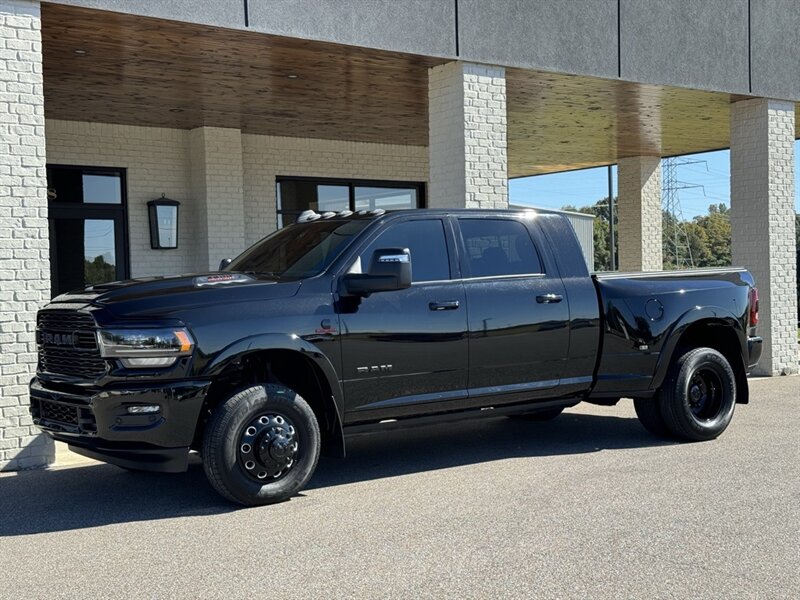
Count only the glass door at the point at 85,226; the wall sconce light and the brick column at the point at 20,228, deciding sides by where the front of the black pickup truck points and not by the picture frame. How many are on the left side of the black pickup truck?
0

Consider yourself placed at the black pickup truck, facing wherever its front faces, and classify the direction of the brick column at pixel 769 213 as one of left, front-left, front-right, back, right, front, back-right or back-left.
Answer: back

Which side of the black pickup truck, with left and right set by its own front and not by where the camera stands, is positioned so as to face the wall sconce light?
right

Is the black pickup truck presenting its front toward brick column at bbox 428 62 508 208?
no

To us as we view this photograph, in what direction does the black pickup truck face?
facing the viewer and to the left of the viewer

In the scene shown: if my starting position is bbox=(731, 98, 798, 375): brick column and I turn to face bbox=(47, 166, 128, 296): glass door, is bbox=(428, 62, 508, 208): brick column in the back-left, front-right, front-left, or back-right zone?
front-left

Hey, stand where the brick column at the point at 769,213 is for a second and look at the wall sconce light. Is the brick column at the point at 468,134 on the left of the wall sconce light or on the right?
left

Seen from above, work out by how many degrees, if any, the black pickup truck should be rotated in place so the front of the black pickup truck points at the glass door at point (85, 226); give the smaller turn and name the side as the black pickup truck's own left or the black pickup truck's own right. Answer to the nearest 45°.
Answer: approximately 90° to the black pickup truck's own right
